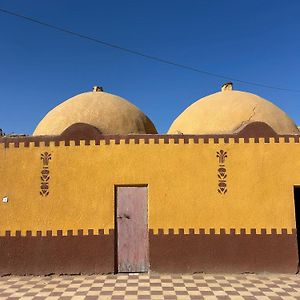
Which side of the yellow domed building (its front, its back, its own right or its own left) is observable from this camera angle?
front
